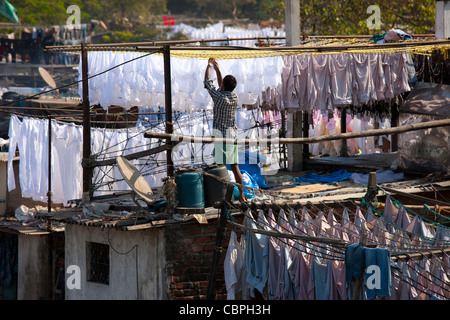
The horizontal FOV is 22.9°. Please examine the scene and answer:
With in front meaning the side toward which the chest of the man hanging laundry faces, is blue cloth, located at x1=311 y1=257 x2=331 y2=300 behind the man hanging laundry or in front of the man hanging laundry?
behind

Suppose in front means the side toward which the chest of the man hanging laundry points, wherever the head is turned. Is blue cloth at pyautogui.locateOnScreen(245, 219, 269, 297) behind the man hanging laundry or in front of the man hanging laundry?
behind

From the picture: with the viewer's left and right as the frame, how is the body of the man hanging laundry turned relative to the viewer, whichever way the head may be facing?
facing away from the viewer and to the left of the viewer

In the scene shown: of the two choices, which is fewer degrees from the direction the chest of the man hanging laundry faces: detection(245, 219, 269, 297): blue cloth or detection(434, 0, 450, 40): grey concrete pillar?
the grey concrete pillar

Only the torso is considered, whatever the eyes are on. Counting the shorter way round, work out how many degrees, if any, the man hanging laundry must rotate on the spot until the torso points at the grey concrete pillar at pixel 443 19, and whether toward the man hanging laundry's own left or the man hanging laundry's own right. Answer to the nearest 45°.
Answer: approximately 90° to the man hanging laundry's own right

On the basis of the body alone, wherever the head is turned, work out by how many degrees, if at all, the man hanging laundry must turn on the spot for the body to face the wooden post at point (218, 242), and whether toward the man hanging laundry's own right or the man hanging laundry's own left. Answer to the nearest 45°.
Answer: approximately 135° to the man hanging laundry's own left

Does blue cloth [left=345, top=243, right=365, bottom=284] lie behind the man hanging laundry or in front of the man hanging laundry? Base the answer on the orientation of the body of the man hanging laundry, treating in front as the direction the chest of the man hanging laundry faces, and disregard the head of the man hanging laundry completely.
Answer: behind
